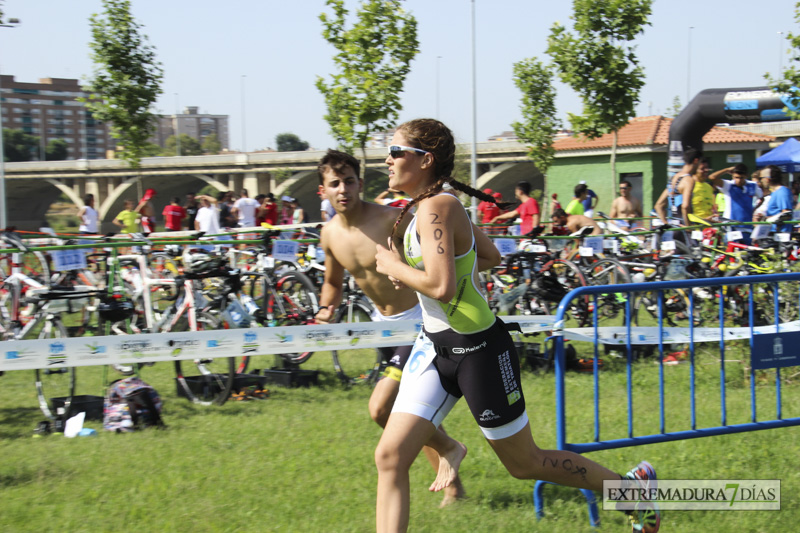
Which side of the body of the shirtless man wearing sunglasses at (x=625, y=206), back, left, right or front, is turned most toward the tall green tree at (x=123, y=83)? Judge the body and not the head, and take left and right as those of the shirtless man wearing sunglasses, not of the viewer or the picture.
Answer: right

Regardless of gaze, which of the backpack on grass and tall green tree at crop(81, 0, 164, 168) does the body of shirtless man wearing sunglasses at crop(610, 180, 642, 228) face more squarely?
the backpack on grass

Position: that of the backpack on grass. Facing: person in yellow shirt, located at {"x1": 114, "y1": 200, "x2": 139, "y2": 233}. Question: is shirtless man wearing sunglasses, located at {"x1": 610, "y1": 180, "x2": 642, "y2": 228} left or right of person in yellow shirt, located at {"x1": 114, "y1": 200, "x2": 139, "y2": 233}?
right

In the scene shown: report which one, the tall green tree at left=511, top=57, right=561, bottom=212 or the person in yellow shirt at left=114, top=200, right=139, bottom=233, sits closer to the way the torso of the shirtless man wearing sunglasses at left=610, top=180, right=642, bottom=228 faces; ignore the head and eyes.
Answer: the person in yellow shirt

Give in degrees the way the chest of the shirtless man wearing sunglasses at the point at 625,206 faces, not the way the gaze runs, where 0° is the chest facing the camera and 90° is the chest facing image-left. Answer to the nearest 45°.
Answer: approximately 0°

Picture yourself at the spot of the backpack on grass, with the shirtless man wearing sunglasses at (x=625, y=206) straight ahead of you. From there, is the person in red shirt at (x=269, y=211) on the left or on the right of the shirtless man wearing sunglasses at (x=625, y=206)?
left

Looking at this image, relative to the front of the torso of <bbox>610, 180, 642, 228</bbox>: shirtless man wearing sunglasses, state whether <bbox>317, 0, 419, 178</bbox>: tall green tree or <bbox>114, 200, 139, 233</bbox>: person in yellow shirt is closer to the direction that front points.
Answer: the person in yellow shirt

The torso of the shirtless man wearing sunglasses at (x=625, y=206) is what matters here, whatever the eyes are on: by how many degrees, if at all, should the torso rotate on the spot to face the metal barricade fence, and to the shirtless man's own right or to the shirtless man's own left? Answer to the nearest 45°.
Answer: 0° — they already face it

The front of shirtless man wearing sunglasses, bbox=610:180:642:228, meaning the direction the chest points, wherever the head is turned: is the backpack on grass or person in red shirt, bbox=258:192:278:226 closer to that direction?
the backpack on grass

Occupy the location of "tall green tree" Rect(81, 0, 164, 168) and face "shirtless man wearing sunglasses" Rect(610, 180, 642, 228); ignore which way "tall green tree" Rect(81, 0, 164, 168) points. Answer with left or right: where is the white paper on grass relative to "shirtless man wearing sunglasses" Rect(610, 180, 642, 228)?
right

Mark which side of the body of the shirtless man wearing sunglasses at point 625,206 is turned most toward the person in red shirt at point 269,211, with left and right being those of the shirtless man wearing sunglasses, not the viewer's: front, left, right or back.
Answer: right

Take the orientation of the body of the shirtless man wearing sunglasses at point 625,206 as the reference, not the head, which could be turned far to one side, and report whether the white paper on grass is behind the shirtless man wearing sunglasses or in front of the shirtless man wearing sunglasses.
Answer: in front

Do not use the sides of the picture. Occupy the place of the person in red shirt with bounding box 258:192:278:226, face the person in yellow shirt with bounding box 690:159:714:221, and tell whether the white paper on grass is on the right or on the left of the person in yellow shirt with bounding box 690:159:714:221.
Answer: right

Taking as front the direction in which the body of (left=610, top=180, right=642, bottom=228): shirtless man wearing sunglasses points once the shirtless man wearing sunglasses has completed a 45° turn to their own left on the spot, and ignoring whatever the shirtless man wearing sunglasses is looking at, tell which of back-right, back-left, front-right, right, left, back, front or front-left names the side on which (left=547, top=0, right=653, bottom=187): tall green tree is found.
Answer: back-left

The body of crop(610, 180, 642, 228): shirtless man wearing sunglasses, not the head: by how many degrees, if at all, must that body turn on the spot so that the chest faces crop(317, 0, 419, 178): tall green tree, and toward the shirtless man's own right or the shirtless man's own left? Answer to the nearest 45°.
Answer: approximately 135° to the shirtless man's own right

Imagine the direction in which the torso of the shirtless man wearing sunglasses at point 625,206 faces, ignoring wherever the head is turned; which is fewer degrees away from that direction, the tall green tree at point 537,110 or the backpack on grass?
the backpack on grass
